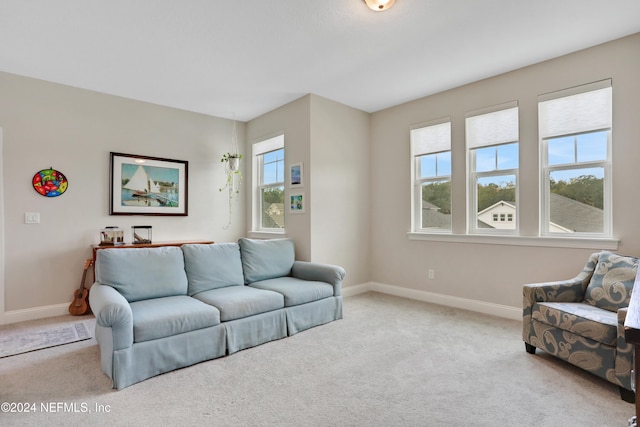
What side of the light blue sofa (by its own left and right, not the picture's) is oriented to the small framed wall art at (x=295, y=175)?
left

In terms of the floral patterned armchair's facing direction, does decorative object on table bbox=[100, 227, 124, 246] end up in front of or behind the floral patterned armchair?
in front

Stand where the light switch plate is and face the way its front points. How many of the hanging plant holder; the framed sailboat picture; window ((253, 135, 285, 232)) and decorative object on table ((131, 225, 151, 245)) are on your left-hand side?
4

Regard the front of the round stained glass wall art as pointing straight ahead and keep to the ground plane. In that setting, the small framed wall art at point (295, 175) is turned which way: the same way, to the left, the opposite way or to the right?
to the right

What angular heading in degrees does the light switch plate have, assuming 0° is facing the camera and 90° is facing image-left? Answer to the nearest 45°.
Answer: approximately 0°

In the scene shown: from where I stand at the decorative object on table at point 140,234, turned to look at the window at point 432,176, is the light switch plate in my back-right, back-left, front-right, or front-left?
back-right

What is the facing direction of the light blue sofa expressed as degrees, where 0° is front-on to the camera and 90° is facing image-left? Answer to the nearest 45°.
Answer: approximately 315°

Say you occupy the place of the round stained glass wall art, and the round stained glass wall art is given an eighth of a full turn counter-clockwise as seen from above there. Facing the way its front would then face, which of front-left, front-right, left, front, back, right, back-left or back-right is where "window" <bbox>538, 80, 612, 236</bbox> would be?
front

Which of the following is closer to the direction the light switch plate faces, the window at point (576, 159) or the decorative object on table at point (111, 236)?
the window

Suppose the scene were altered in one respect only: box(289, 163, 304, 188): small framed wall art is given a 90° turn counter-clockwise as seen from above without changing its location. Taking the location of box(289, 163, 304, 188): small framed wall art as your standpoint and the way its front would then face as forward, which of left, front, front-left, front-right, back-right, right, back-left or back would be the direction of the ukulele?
back-right

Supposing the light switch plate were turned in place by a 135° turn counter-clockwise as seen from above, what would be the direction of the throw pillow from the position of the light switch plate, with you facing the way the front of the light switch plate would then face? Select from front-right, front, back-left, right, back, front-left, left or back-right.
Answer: right

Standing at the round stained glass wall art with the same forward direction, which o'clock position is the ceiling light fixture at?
The ceiling light fixture is roughly at 11 o'clock from the round stained glass wall art.

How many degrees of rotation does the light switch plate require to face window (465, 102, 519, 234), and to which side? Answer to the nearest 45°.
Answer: approximately 45° to its left

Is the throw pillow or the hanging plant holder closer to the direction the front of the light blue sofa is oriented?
the throw pillow

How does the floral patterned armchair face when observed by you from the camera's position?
facing the viewer and to the left of the viewer
